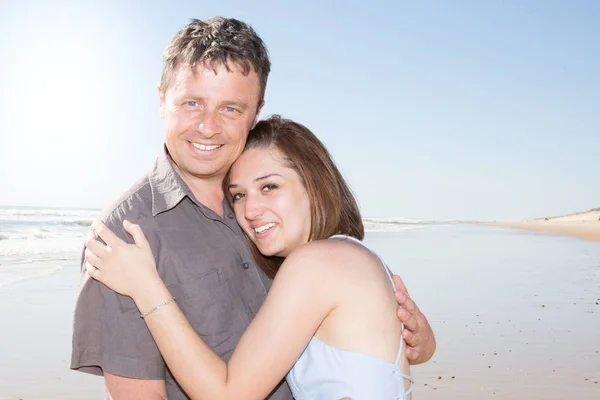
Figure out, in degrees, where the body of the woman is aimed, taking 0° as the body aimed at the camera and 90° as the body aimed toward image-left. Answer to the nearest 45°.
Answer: approximately 90°

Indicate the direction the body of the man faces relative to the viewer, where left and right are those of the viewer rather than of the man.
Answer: facing the viewer and to the right of the viewer
